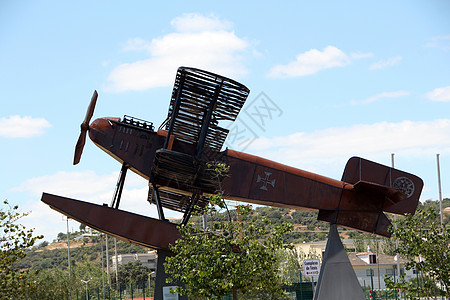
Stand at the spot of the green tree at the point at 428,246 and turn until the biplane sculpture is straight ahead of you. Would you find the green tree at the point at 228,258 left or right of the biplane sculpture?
left

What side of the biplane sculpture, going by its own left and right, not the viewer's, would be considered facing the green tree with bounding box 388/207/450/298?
back

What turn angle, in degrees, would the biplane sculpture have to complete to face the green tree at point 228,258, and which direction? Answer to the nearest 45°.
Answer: approximately 90° to its left

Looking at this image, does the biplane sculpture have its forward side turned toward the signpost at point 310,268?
no

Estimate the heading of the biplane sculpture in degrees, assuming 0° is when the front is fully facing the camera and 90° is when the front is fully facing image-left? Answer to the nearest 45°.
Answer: approximately 90°

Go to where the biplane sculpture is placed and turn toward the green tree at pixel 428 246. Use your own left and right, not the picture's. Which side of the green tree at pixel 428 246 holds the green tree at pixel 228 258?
right
